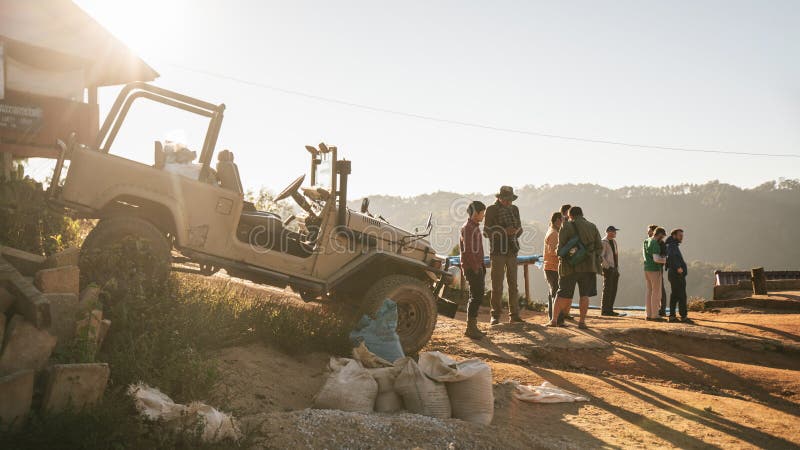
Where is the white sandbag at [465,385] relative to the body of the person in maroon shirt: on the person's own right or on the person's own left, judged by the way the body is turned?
on the person's own right

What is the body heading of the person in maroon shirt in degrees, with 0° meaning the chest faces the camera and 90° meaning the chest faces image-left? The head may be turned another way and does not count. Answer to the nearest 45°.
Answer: approximately 270°

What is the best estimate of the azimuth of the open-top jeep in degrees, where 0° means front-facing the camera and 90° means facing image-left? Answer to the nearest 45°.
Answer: approximately 270°

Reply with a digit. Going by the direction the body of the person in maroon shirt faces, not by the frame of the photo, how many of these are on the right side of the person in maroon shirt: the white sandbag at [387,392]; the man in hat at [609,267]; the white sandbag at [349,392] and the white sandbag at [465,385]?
3

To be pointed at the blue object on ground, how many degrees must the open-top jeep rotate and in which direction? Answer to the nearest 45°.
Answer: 0° — it already faces it
